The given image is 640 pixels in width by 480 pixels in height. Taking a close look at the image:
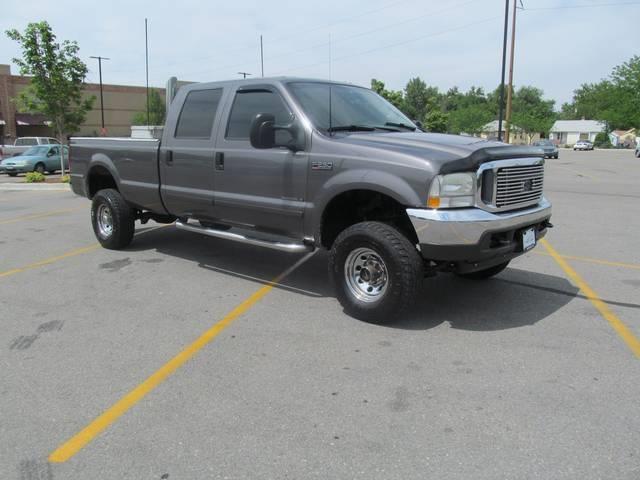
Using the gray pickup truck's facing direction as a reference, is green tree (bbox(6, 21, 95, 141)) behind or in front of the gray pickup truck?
behind

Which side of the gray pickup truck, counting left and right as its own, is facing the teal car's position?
back

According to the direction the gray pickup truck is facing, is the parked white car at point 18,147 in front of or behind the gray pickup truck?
behind

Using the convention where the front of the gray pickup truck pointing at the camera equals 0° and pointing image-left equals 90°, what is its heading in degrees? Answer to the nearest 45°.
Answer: approximately 315°
